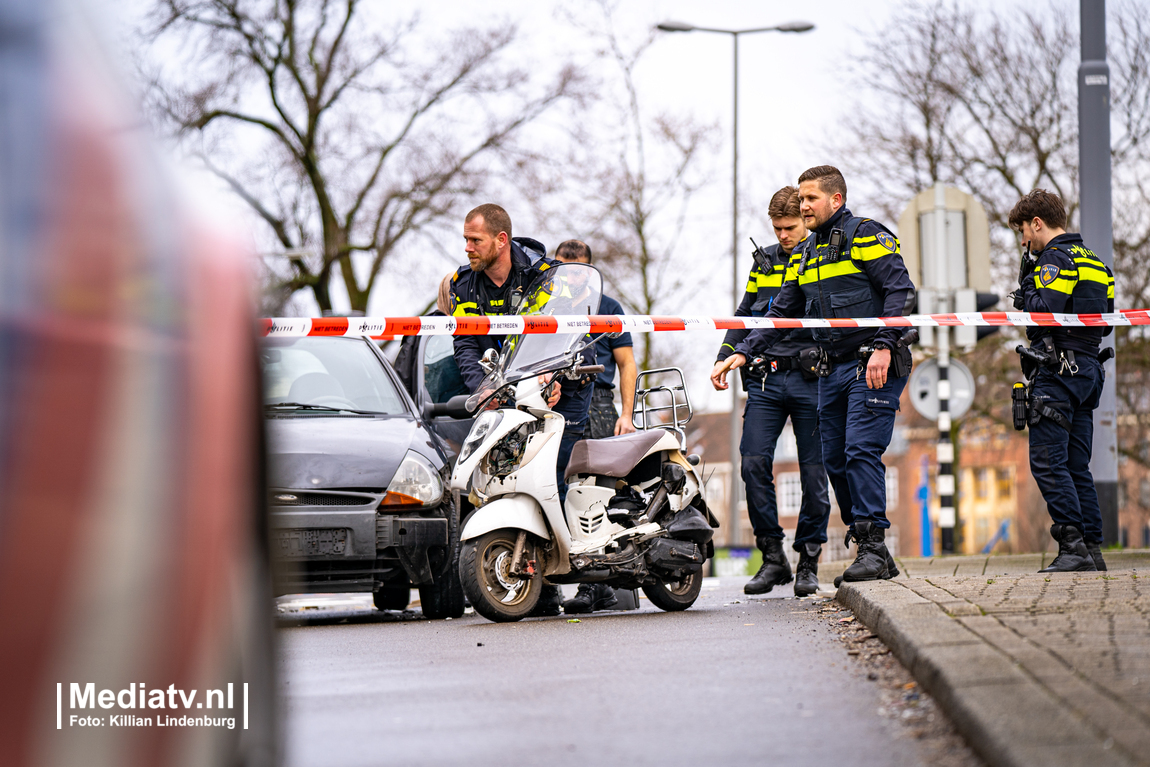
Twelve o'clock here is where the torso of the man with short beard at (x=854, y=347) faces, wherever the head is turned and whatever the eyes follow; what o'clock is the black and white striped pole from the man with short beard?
The black and white striped pole is roughly at 5 o'clock from the man with short beard.

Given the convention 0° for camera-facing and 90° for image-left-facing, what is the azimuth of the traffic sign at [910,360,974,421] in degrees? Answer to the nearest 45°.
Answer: approximately 180°

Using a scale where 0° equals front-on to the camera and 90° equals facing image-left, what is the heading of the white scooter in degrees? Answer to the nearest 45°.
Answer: approximately 45°

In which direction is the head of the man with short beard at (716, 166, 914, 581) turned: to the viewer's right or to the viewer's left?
to the viewer's left

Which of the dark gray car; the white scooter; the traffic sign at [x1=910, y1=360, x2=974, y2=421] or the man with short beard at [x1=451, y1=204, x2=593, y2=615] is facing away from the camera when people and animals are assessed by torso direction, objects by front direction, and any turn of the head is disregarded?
the traffic sign

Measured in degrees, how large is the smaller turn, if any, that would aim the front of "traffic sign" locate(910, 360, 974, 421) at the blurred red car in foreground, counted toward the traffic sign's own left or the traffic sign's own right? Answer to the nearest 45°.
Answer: approximately 180°

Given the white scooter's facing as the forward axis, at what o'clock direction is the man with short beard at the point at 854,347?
The man with short beard is roughly at 7 o'clock from the white scooter.

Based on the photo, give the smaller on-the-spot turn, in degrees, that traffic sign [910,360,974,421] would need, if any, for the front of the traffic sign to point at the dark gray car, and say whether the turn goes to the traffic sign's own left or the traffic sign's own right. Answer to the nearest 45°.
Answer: approximately 135° to the traffic sign's own left

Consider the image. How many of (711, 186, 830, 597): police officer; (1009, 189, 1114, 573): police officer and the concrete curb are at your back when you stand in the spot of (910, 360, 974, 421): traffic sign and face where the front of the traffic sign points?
3

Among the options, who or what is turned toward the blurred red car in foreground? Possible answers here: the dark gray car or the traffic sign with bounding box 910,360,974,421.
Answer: the dark gray car

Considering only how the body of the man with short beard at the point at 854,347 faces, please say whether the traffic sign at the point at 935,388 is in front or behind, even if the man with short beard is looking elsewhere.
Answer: behind

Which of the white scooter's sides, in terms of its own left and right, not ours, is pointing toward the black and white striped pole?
back

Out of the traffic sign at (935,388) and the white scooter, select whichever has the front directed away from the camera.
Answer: the traffic sign

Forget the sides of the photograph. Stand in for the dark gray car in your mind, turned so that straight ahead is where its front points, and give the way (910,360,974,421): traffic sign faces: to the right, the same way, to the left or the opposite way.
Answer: the opposite way
